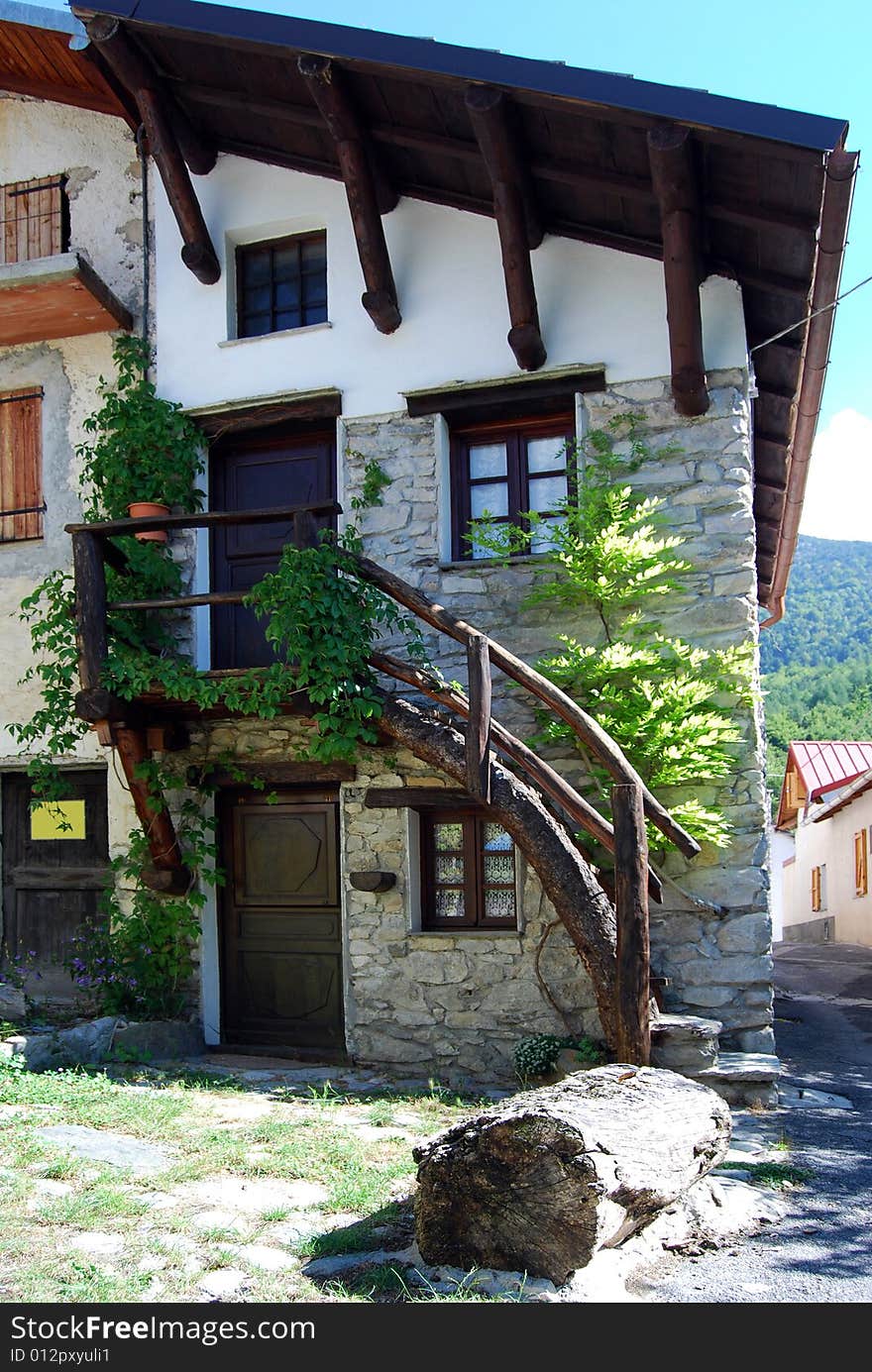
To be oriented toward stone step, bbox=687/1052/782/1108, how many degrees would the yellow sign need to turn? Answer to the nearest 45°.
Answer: approximately 45° to its left

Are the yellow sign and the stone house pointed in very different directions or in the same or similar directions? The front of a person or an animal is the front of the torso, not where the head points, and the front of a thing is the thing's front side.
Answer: same or similar directions

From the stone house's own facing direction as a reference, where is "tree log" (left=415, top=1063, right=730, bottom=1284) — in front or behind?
in front

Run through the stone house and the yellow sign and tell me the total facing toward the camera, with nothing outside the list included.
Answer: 2

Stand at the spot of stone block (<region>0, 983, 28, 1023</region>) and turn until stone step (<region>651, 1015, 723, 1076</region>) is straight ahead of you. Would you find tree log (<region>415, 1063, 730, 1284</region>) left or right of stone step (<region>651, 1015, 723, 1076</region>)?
right

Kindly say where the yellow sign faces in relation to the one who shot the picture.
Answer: facing the viewer
